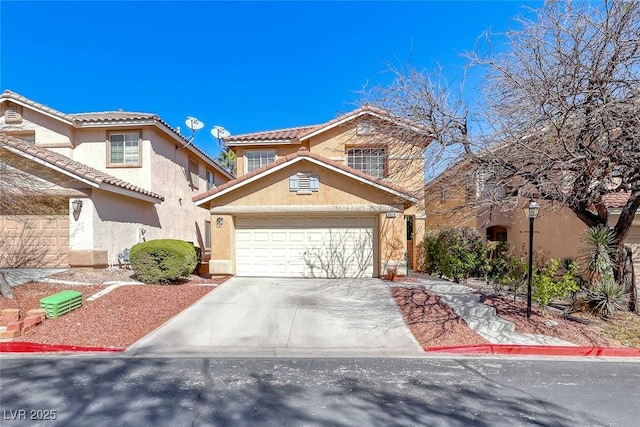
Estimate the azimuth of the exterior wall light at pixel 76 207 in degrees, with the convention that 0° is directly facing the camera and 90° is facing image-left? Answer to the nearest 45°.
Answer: approximately 45°

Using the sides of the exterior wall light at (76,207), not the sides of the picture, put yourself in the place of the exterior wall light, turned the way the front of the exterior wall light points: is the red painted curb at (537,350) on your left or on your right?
on your left

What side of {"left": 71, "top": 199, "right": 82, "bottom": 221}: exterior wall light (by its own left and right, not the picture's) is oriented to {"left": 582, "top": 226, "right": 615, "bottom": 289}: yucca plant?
left

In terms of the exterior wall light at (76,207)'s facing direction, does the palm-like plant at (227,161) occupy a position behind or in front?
behind

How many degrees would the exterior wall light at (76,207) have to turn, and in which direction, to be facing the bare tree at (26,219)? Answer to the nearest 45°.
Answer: approximately 90° to its right

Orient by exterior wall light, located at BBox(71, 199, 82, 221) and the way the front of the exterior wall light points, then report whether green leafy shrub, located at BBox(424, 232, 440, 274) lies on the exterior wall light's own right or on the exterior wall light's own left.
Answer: on the exterior wall light's own left

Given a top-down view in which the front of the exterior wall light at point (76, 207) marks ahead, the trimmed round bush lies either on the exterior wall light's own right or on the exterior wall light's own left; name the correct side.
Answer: on the exterior wall light's own left

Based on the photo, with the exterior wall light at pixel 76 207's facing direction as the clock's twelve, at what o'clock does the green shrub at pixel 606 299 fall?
The green shrub is roughly at 9 o'clock from the exterior wall light.
